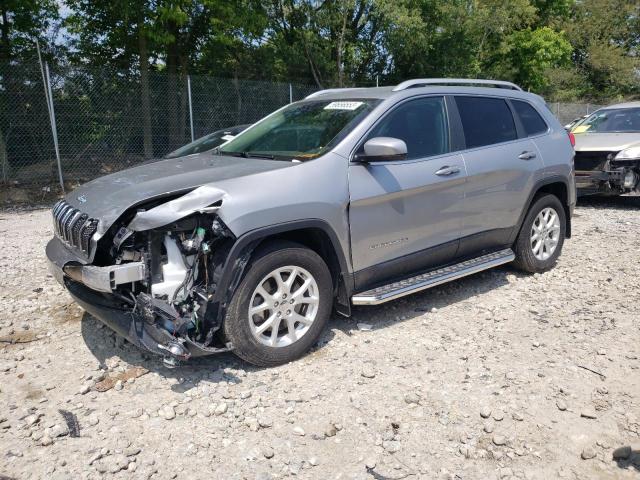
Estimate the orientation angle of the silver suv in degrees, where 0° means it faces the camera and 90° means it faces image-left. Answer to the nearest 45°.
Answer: approximately 45°

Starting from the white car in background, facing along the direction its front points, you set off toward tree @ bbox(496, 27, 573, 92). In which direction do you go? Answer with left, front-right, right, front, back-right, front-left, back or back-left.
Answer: back-right

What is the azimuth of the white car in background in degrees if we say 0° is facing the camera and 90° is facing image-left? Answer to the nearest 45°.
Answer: approximately 45°

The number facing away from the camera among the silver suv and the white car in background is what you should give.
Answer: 0

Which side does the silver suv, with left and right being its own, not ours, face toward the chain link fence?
right

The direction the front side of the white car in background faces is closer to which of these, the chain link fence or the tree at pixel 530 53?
the chain link fence

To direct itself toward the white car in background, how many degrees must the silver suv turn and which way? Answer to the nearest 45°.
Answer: approximately 180°
